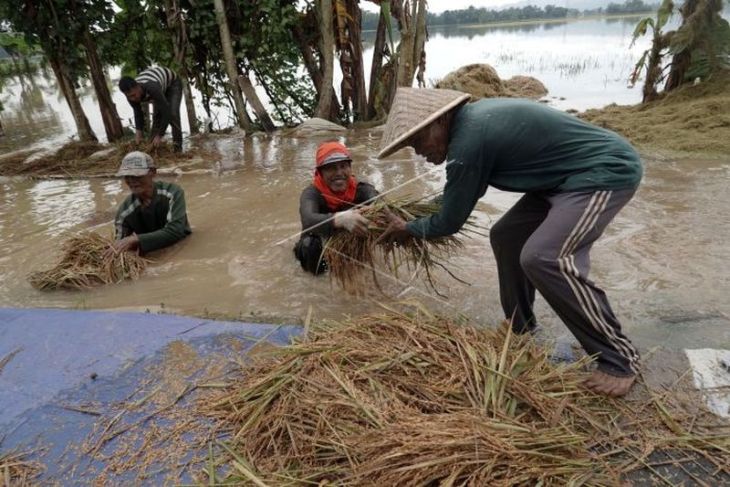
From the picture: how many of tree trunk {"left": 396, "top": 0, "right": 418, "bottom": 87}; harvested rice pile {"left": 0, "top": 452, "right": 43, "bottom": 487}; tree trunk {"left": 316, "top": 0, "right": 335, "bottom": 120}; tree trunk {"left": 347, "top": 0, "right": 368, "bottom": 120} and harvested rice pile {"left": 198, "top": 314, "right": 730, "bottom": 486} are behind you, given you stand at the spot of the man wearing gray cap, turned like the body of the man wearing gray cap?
3

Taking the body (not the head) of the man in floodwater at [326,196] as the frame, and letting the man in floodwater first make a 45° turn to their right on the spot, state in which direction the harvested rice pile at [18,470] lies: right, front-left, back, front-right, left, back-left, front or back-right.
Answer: front-right

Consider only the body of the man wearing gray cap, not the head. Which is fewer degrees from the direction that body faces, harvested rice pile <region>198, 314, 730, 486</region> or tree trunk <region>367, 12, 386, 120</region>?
the harvested rice pile

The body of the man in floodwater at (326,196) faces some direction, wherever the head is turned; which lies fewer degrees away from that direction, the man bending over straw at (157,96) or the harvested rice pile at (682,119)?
the harvested rice pile

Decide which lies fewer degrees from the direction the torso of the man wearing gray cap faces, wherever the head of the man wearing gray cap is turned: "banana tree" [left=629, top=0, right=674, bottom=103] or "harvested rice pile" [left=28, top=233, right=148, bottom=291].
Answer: the harvested rice pile

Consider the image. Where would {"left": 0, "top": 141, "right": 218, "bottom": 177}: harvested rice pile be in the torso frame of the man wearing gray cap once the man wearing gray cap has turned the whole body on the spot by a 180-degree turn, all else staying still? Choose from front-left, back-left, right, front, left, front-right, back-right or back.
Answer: front-left

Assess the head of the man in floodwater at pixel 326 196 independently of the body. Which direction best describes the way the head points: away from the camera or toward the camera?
toward the camera

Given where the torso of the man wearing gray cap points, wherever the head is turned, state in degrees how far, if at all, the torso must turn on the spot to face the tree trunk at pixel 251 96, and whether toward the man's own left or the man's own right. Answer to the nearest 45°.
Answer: approximately 180°

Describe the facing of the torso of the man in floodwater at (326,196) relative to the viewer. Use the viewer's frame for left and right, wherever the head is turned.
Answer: facing the viewer and to the right of the viewer

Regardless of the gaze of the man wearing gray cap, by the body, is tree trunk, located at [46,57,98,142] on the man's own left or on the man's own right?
on the man's own right

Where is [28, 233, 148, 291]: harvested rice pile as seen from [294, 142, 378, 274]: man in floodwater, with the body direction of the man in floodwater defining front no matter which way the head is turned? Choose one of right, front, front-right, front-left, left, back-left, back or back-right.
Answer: back-right

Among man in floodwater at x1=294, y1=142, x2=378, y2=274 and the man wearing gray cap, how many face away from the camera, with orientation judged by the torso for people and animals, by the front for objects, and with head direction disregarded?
0

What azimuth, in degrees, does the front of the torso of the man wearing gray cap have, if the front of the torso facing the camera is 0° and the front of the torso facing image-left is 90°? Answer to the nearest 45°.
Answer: approximately 45°

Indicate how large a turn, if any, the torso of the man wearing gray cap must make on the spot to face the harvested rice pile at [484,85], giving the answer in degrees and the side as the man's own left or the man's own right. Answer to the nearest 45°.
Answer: approximately 180°

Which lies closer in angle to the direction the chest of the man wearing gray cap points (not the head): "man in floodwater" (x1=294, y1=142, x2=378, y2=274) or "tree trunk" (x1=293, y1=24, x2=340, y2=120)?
the man in floodwater

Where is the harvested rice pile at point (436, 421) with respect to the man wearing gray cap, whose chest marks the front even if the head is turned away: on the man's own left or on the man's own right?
on the man's own left

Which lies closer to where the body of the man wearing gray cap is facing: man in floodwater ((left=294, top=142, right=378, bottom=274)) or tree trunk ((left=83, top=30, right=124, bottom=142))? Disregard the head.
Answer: the man in floodwater

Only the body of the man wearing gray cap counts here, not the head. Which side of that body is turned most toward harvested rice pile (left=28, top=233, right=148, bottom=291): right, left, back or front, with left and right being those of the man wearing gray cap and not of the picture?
front
